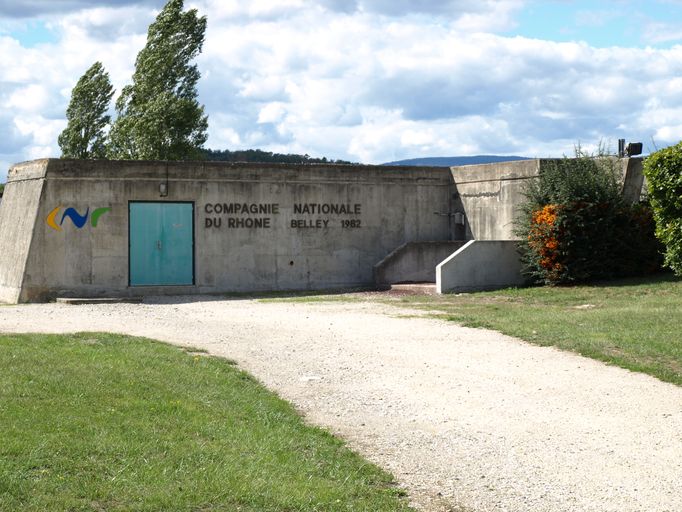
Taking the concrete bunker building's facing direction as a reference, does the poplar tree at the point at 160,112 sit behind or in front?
behind

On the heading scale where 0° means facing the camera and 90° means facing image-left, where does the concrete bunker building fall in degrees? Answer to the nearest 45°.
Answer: approximately 0°

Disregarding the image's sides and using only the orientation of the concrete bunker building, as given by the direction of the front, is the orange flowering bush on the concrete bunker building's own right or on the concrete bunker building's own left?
on the concrete bunker building's own left
